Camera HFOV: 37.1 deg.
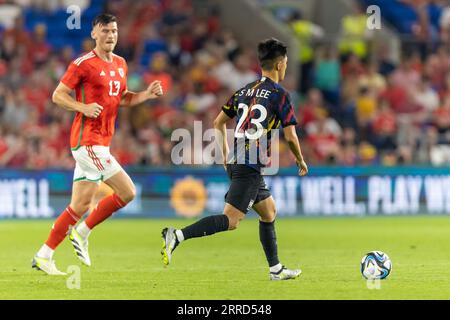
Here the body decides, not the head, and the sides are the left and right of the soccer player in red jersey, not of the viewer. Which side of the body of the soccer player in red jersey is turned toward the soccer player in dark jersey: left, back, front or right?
front

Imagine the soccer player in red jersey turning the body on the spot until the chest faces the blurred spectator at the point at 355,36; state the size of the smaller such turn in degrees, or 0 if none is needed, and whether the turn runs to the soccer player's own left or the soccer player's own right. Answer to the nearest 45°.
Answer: approximately 90° to the soccer player's own left

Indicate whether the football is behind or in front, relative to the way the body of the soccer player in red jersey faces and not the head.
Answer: in front

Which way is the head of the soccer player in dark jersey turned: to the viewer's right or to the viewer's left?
to the viewer's right

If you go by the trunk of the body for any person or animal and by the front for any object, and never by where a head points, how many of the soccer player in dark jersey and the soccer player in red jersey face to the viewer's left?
0
